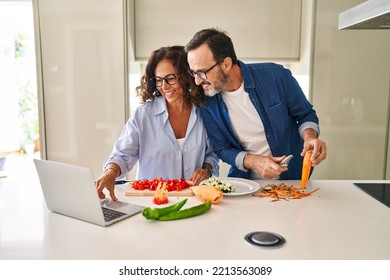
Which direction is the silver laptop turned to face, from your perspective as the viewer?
facing away from the viewer and to the right of the viewer

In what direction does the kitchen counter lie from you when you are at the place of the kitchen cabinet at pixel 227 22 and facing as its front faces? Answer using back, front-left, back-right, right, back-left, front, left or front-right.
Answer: front

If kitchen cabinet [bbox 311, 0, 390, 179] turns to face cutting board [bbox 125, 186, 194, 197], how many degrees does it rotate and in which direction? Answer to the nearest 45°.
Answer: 0° — it already faces it

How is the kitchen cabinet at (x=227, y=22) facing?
toward the camera

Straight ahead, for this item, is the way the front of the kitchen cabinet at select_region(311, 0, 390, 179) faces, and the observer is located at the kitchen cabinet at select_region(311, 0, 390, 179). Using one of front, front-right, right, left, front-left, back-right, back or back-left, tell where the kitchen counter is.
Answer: front

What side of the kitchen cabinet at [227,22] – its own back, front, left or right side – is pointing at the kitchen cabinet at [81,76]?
right

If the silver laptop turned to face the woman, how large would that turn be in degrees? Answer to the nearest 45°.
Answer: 0° — it already faces them
